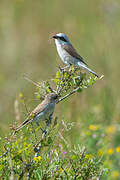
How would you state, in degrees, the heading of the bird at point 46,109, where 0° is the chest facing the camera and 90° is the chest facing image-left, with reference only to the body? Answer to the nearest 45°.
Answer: approximately 270°

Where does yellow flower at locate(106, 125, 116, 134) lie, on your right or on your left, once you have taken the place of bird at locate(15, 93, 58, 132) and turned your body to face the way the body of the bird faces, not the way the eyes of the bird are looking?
on your left
